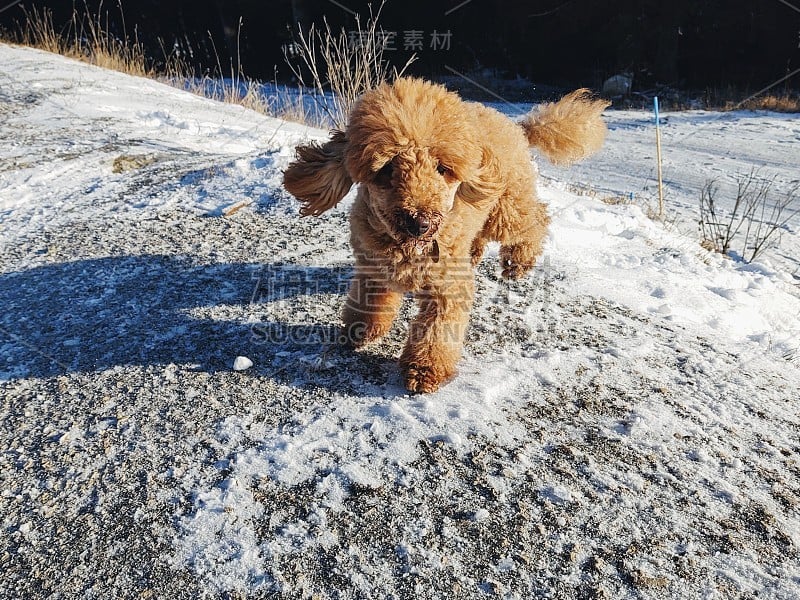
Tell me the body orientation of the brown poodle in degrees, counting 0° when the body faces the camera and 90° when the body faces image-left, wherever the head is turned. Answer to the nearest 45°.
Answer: approximately 45°

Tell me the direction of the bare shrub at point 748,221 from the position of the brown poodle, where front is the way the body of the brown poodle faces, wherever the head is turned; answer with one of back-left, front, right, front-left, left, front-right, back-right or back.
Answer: back

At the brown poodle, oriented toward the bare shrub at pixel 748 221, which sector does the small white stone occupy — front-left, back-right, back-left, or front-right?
back-left

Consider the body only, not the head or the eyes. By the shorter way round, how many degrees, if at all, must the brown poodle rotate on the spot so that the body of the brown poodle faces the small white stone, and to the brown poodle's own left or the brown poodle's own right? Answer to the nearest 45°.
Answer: approximately 45° to the brown poodle's own right

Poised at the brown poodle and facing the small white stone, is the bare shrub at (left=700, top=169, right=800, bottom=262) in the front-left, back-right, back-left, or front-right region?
back-right

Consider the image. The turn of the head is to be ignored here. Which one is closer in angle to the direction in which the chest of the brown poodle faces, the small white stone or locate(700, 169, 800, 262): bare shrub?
the small white stone

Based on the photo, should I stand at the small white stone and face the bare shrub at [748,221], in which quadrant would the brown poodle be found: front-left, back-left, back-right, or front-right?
front-right
